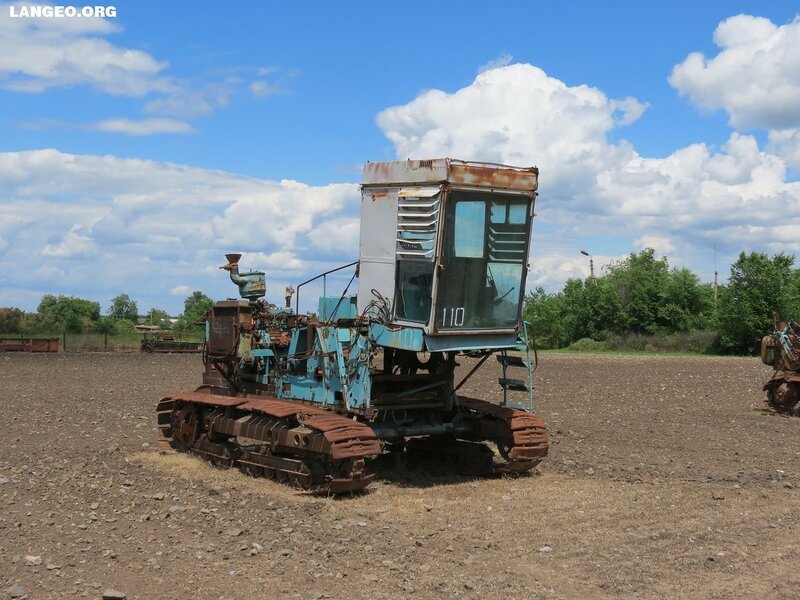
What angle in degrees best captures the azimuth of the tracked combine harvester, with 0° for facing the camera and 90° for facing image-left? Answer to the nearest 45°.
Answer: approximately 315°
